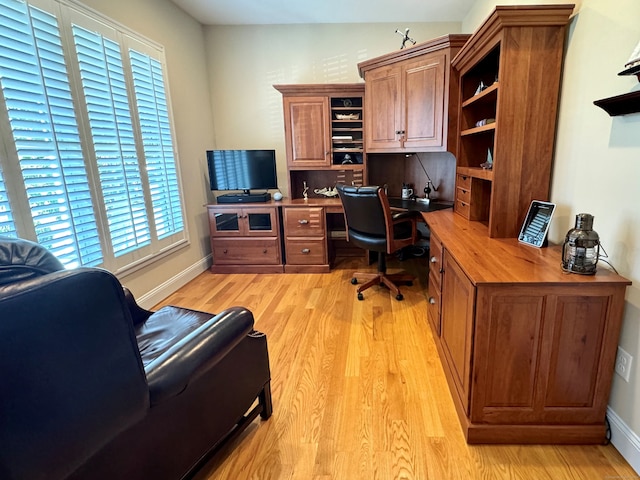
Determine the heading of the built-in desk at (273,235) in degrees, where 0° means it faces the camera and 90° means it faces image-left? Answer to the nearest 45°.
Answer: approximately 0°

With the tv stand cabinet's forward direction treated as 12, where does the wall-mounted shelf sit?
The wall-mounted shelf is roughly at 11 o'clock from the tv stand cabinet.

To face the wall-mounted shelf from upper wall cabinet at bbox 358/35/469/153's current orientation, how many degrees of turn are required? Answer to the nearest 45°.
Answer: approximately 45° to its left

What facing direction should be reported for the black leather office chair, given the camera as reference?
facing away from the viewer and to the right of the viewer

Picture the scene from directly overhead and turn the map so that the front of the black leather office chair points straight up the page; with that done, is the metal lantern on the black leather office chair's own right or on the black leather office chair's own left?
on the black leather office chair's own right

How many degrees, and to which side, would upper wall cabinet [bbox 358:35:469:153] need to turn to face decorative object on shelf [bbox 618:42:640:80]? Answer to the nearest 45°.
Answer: approximately 45° to its left
